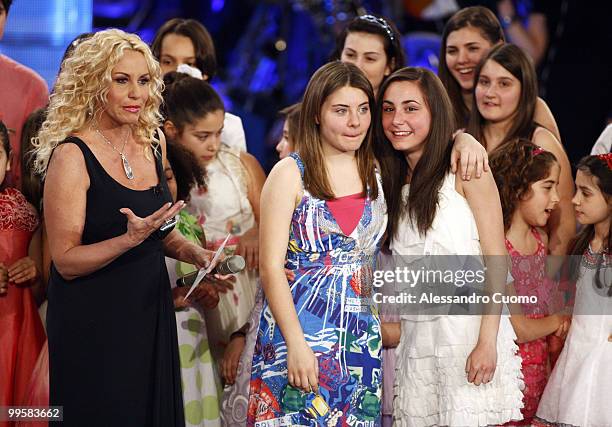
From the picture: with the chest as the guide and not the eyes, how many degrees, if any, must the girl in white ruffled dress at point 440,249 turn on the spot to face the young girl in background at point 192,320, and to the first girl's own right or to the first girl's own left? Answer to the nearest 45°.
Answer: approximately 45° to the first girl's own right

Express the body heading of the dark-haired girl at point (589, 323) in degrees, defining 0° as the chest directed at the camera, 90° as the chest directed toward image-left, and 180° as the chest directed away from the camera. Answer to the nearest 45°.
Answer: approximately 45°

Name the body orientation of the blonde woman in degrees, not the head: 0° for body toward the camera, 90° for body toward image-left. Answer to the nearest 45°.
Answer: approximately 315°

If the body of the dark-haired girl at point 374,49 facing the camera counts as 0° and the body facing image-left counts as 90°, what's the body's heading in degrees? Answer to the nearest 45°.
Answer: approximately 45°

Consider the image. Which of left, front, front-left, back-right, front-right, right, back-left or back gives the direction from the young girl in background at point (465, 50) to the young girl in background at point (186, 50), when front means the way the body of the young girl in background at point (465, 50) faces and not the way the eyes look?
front-right
